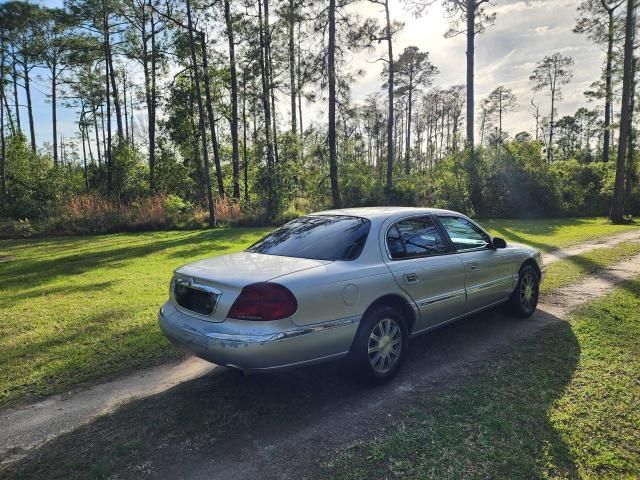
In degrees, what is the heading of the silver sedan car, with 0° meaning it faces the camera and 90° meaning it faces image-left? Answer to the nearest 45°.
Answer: approximately 225°

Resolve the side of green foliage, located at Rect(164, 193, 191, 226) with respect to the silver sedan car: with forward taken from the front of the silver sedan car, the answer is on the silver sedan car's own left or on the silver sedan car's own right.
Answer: on the silver sedan car's own left
